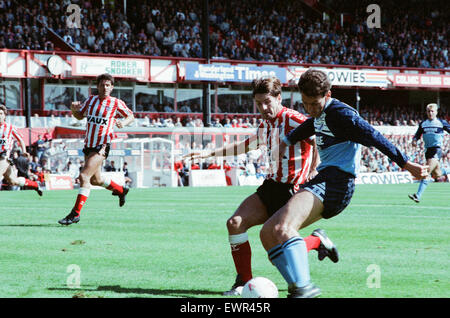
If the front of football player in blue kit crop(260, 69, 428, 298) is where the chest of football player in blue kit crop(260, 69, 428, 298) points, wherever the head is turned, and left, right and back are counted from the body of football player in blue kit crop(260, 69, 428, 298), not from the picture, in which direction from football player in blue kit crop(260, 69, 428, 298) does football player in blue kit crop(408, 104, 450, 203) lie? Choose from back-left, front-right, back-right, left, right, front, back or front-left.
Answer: back-right

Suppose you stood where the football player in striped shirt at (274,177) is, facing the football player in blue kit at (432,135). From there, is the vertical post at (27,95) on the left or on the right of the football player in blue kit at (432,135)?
left

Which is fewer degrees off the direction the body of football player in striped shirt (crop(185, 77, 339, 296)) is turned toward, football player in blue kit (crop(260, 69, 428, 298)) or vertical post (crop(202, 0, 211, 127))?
the football player in blue kit

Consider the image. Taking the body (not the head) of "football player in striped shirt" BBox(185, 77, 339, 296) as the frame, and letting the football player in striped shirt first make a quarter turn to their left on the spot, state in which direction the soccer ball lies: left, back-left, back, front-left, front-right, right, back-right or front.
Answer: front-right

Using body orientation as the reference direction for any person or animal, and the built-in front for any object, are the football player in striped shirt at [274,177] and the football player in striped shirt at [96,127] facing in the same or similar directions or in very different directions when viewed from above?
same or similar directions

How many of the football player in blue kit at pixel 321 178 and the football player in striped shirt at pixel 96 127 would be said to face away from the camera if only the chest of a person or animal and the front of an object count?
0

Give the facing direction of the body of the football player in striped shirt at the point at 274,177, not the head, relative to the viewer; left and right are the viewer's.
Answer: facing the viewer and to the left of the viewer

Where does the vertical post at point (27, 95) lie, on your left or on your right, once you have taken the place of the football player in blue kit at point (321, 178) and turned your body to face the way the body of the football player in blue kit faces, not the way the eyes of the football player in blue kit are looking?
on your right

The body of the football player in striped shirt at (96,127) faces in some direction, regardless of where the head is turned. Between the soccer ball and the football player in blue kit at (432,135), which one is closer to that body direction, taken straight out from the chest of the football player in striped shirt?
the soccer ball
